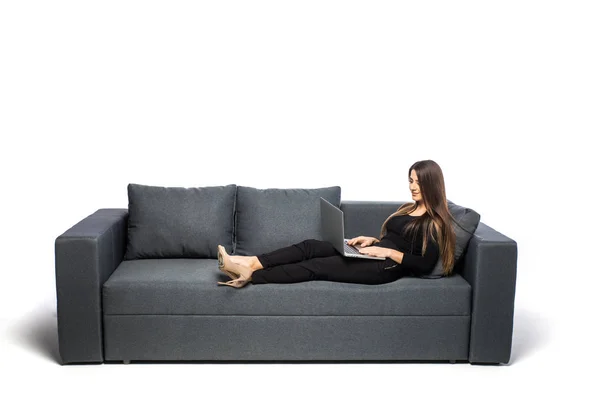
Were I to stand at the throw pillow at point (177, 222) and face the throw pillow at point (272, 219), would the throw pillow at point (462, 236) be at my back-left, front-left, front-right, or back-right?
front-right

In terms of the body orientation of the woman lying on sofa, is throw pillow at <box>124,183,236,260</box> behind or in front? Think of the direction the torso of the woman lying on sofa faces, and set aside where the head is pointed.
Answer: in front

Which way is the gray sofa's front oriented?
toward the camera

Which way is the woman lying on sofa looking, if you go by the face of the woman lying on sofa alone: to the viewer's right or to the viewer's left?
to the viewer's left

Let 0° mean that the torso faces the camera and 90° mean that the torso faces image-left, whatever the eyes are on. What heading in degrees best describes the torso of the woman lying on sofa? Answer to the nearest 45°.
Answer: approximately 90°
